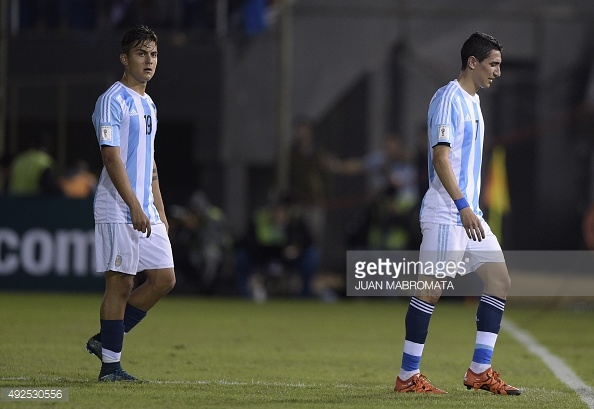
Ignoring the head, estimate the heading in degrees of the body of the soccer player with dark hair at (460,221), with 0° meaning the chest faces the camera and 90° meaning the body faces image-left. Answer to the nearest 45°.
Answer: approximately 270°

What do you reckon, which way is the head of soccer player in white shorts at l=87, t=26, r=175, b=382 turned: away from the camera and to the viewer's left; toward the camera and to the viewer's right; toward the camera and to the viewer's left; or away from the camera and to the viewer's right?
toward the camera and to the viewer's right

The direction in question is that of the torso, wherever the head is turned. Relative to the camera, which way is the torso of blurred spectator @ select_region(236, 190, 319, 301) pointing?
toward the camera

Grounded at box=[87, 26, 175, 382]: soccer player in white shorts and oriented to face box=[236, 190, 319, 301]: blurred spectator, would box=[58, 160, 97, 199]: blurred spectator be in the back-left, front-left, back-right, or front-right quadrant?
front-left

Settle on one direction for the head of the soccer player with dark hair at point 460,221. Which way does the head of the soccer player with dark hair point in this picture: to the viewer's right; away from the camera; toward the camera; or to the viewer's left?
to the viewer's right

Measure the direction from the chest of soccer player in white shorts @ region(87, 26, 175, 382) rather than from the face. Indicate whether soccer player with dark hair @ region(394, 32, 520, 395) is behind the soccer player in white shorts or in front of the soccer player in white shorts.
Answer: in front

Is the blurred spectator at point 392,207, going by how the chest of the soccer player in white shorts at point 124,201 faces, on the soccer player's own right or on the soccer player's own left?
on the soccer player's own left
